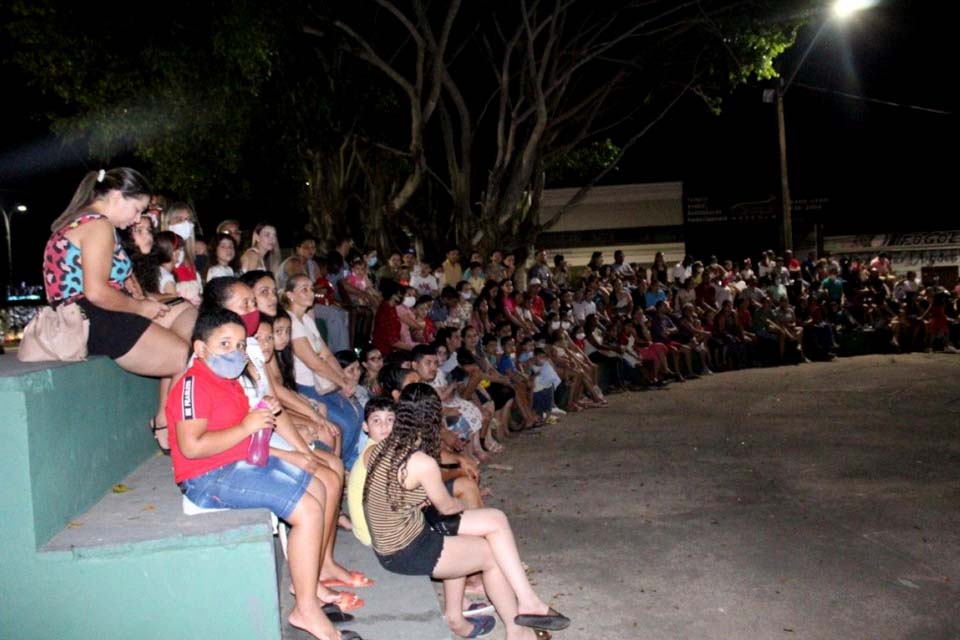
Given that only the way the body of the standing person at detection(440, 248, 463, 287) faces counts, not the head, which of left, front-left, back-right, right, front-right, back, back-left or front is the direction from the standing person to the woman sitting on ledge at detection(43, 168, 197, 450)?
front-right

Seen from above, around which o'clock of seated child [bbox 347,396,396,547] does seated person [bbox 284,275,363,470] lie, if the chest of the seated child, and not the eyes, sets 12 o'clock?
The seated person is roughly at 7 o'clock from the seated child.

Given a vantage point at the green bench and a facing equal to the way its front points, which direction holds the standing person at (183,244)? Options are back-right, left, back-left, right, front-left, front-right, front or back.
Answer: left

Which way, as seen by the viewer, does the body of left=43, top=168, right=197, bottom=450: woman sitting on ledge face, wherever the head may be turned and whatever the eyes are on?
to the viewer's right

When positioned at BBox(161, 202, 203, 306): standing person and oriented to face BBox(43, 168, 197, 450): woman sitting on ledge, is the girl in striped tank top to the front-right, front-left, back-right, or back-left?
front-left

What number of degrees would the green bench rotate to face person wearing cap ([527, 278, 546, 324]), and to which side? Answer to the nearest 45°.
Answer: approximately 45° to its left

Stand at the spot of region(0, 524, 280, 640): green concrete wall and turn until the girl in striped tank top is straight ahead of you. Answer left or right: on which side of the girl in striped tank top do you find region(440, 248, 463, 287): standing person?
left

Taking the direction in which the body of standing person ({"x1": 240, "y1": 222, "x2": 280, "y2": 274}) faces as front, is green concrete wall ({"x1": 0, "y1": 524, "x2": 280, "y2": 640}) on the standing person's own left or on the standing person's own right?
on the standing person's own right

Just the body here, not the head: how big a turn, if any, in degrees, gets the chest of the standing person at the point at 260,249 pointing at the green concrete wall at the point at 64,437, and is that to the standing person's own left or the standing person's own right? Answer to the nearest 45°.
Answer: approximately 45° to the standing person's own right

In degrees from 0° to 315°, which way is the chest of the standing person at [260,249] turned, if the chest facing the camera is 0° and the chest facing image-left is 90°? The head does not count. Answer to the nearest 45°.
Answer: approximately 315°

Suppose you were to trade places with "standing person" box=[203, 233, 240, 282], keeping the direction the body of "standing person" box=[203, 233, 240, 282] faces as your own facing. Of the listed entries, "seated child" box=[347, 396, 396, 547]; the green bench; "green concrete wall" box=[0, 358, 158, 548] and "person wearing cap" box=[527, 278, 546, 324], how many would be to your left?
1

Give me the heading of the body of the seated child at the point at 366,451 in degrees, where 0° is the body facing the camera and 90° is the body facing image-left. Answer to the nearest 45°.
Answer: approximately 315°

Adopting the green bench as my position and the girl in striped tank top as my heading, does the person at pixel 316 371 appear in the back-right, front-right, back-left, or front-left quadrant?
front-left

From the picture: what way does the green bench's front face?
to the viewer's right

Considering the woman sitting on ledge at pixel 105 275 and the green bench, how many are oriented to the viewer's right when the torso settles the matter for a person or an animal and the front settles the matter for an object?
2

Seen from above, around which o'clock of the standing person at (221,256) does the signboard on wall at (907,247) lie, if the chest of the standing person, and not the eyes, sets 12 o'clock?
The signboard on wall is roughly at 9 o'clock from the standing person.

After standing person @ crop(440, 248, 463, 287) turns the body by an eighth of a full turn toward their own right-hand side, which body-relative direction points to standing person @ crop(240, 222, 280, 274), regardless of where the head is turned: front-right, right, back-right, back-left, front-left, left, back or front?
front
